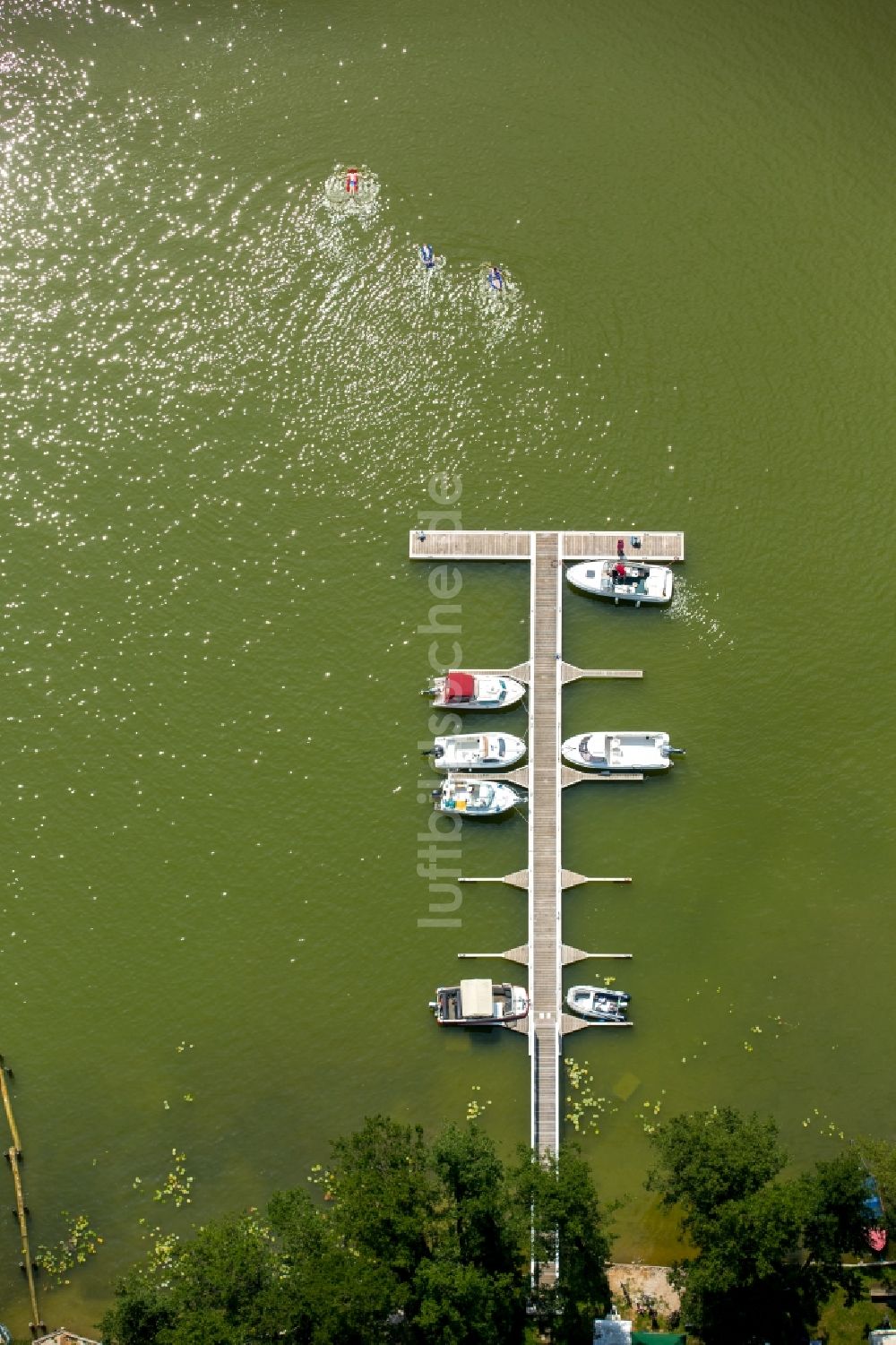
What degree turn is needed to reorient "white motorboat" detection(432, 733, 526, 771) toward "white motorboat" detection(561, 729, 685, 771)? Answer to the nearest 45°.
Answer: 0° — it already faces it

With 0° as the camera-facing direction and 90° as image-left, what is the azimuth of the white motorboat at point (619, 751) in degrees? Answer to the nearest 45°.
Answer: approximately 90°

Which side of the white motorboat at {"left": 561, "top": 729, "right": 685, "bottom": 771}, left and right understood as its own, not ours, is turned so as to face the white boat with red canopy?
front

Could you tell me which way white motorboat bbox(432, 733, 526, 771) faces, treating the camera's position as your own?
facing to the right of the viewer

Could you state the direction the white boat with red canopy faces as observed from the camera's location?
facing to the right of the viewer

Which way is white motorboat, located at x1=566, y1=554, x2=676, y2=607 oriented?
to the viewer's left

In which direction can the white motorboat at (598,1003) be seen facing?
to the viewer's left

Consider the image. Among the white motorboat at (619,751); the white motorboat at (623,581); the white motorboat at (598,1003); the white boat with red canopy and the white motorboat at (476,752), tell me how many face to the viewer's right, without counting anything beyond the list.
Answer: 2

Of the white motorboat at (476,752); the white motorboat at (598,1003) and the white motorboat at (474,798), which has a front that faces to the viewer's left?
the white motorboat at (598,1003)

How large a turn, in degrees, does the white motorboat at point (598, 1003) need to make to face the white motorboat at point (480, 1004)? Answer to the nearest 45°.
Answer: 0° — it already faces it

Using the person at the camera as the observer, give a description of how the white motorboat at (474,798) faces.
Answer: facing to the right of the viewer

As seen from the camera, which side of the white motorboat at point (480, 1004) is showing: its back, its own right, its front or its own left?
right

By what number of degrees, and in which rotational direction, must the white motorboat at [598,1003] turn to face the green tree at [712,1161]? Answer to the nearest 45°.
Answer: approximately 135° to its left

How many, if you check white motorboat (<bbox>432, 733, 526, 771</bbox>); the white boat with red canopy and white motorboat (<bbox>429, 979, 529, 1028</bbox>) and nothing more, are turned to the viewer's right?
3

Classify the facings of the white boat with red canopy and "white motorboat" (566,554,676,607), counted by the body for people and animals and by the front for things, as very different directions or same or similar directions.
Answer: very different directions
